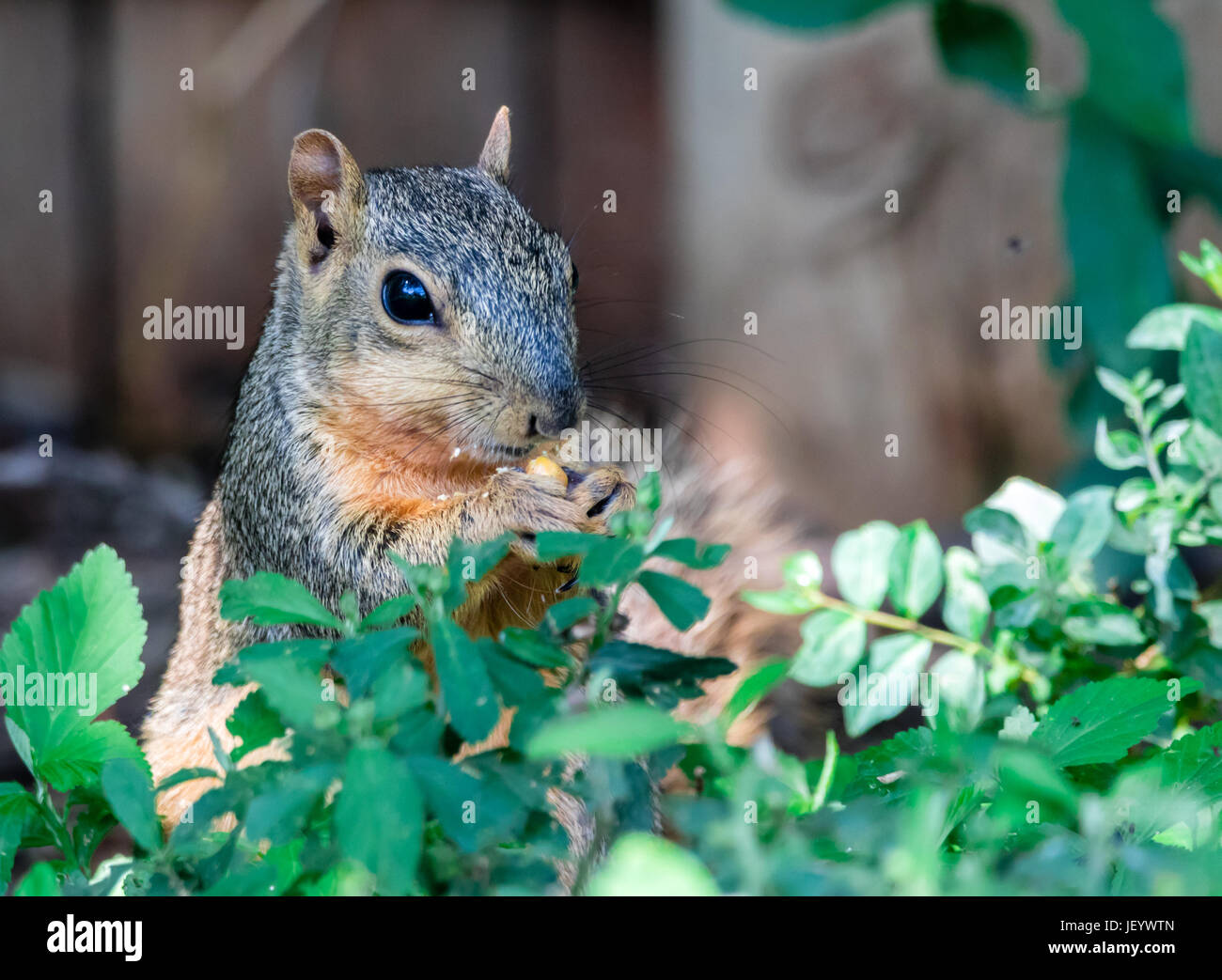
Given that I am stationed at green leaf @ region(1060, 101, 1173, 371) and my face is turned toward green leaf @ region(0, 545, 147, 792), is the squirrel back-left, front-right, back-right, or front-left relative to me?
front-right

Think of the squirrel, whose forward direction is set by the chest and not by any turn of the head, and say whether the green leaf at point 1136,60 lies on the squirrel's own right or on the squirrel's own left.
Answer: on the squirrel's own left

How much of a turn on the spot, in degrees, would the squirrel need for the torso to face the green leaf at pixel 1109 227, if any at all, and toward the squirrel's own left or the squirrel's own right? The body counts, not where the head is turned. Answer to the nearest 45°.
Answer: approximately 45° to the squirrel's own left

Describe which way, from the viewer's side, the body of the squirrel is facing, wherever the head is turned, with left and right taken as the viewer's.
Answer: facing the viewer and to the right of the viewer

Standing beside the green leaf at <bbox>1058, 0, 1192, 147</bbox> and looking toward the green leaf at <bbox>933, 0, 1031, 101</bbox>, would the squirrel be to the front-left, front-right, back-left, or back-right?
front-left
